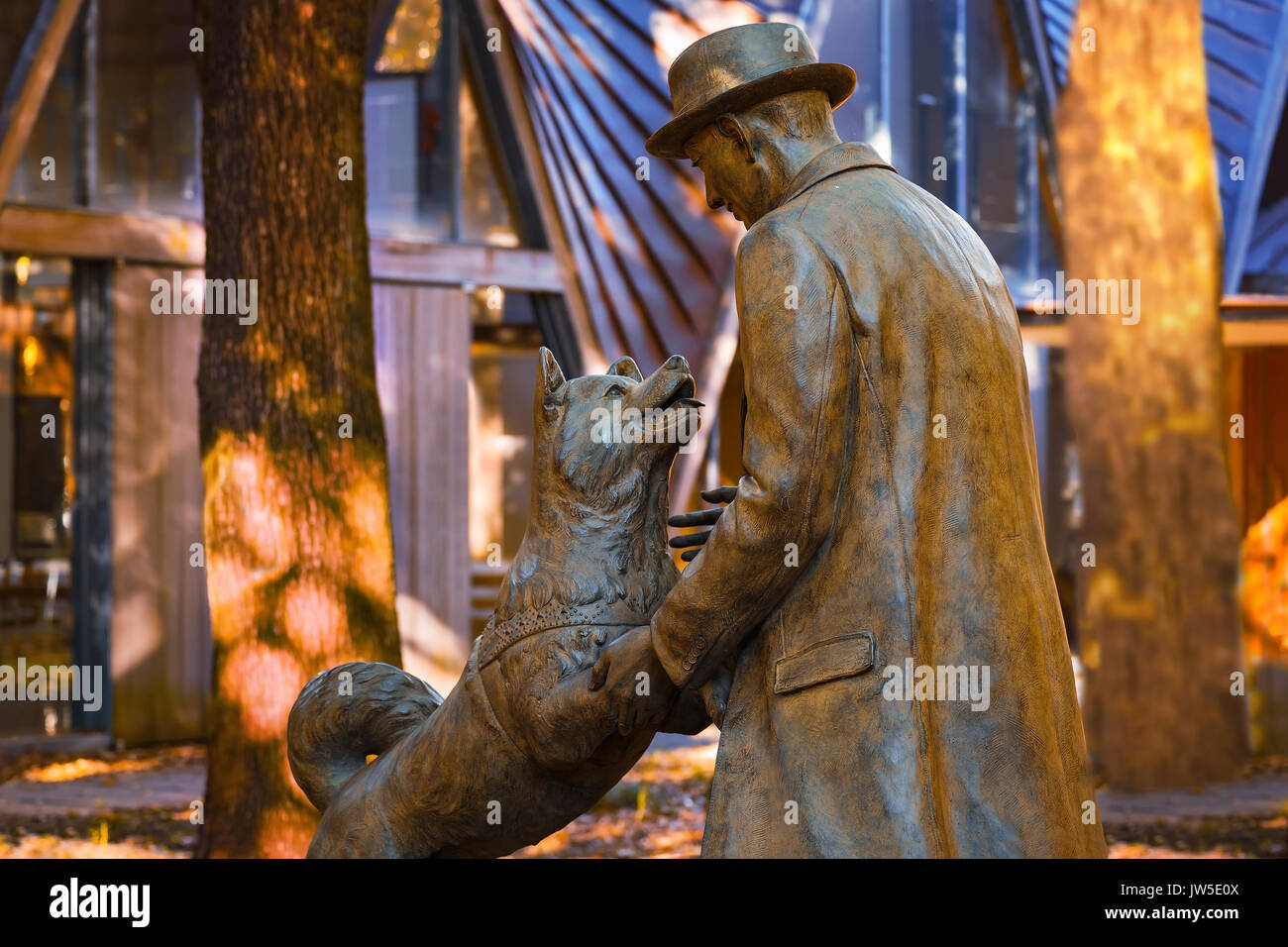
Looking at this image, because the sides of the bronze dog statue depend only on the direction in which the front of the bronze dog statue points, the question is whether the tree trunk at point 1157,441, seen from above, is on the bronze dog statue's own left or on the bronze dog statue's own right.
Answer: on the bronze dog statue's own left

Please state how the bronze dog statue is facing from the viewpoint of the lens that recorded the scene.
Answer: facing to the right of the viewer

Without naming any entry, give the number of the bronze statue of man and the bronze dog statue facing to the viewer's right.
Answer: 1

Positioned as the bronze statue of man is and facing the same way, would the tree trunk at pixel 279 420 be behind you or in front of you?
in front

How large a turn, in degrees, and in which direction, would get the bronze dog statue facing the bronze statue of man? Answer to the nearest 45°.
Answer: approximately 45° to its right

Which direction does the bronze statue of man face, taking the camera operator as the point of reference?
facing away from the viewer and to the left of the viewer

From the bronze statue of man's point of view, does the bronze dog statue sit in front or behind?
in front

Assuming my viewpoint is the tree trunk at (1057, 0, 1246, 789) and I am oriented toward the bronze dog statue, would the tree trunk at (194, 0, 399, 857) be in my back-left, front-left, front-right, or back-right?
front-right

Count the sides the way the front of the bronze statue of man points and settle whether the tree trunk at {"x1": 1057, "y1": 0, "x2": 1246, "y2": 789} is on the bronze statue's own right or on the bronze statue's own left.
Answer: on the bronze statue's own right
